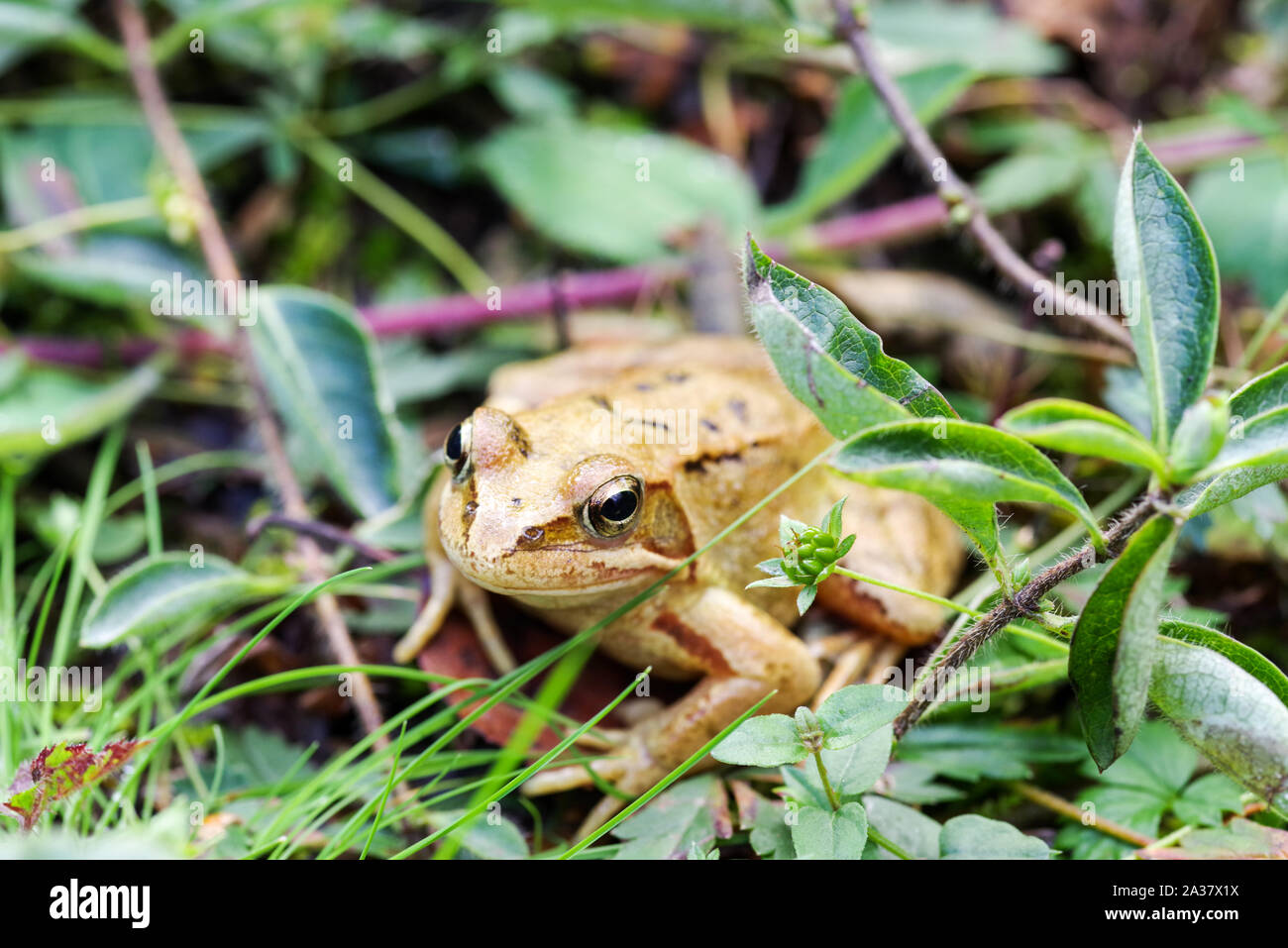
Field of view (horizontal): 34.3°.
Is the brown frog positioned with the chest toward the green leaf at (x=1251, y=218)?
no

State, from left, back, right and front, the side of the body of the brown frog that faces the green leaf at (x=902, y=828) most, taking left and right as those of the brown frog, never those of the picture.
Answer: left

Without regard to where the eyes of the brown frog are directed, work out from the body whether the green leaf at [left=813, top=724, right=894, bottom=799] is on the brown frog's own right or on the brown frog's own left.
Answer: on the brown frog's own left

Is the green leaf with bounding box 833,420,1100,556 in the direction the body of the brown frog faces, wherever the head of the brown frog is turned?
no

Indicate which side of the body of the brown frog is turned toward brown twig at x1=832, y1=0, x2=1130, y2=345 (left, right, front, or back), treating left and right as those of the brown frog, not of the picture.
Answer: back

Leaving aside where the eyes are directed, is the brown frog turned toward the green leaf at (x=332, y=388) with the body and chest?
no

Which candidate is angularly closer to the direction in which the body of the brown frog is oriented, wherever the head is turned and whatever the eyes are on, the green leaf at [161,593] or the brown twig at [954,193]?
the green leaf

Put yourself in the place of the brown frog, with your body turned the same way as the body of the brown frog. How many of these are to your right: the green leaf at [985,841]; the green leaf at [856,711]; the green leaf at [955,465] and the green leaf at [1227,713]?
0

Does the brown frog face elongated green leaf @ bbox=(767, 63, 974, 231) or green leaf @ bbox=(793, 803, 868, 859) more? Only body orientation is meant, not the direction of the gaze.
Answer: the green leaf

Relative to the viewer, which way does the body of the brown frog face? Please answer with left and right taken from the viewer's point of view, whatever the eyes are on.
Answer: facing the viewer and to the left of the viewer
